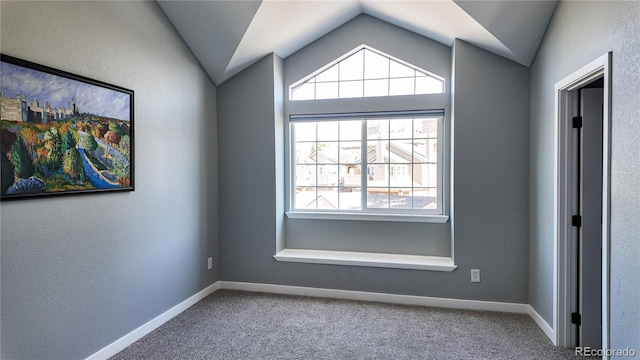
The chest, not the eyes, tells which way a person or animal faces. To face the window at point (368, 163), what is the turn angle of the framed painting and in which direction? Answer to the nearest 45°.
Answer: approximately 45° to its left

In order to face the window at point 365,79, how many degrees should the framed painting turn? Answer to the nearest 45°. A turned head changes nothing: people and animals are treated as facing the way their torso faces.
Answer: approximately 45° to its left

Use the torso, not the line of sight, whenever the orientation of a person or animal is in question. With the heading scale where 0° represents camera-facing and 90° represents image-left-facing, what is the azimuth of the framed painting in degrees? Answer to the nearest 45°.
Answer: approximately 315°
